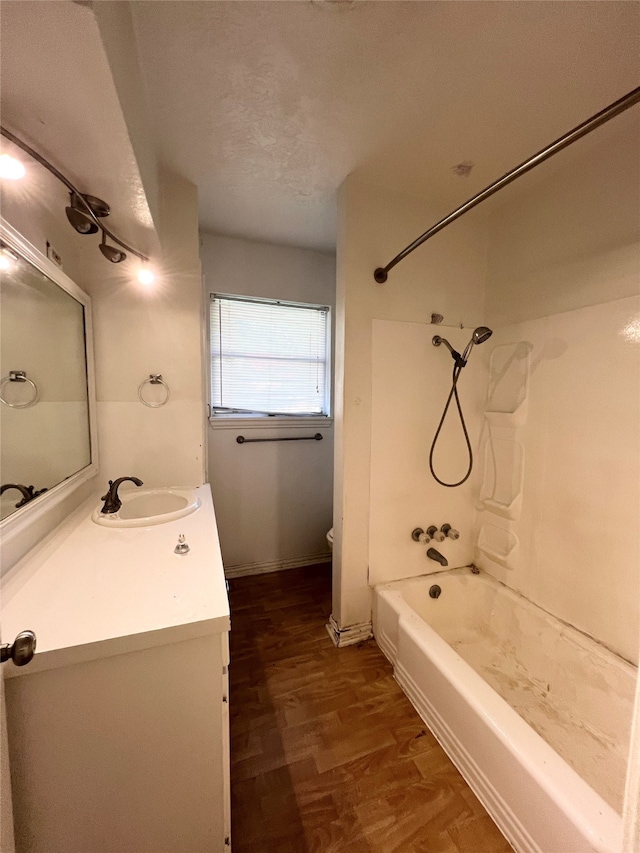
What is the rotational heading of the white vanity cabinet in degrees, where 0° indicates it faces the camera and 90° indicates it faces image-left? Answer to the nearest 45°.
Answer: approximately 270°

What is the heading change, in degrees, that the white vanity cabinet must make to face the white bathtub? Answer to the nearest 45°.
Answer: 0° — it already faces it

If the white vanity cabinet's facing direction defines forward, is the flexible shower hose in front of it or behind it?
in front

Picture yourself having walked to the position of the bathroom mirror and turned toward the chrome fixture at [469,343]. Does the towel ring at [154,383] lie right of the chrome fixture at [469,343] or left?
left

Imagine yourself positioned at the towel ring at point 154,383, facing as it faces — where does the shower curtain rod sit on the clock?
The shower curtain rod is roughly at 11 o'clock from the towel ring.

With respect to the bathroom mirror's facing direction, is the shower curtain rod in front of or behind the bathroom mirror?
in front
